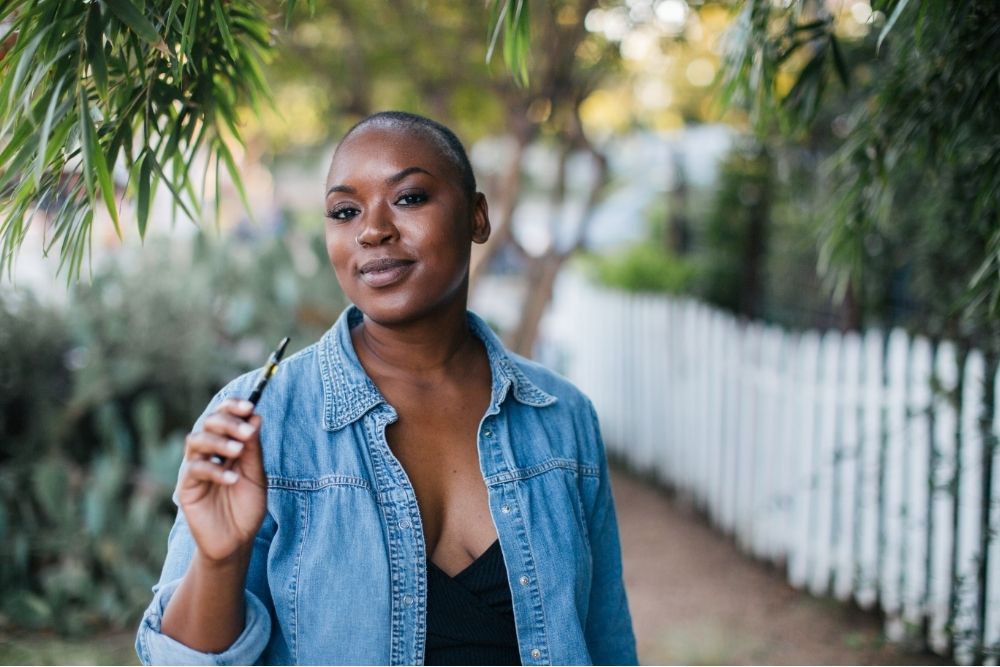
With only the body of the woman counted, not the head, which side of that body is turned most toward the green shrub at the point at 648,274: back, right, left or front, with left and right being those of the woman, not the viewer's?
back

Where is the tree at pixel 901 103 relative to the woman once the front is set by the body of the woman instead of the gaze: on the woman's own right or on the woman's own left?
on the woman's own left

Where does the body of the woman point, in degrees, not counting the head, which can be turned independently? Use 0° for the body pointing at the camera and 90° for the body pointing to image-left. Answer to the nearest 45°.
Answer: approximately 0°
